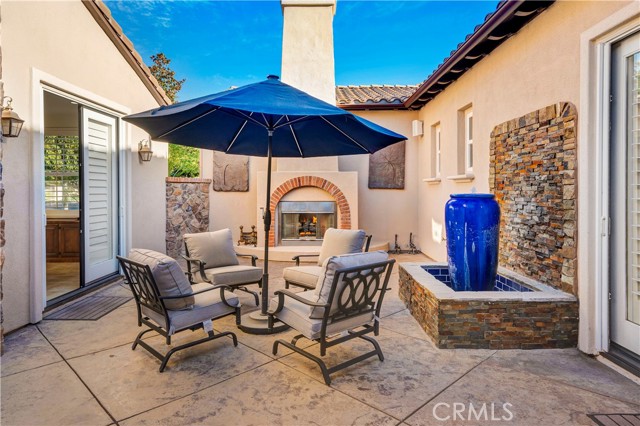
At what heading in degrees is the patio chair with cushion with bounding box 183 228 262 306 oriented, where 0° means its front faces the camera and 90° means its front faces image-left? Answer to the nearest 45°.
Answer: approximately 315°

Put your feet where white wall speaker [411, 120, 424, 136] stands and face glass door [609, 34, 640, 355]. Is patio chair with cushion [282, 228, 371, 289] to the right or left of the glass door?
right

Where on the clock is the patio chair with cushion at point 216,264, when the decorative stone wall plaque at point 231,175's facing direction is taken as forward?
The patio chair with cushion is roughly at 12 o'clock from the decorative stone wall plaque.

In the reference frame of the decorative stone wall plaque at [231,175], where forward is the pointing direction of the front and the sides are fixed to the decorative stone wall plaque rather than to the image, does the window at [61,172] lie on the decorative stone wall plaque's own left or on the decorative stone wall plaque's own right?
on the decorative stone wall plaque's own right

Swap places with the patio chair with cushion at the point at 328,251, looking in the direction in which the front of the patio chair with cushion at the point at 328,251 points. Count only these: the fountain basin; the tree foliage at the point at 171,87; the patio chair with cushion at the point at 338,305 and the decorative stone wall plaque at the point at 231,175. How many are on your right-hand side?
2

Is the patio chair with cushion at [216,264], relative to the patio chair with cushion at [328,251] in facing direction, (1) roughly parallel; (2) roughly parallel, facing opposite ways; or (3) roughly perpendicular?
roughly perpendicular

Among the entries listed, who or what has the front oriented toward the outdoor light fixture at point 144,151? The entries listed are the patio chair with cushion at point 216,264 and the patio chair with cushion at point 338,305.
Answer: the patio chair with cushion at point 338,305

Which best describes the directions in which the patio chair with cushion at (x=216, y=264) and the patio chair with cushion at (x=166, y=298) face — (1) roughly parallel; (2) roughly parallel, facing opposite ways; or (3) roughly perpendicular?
roughly perpendicular

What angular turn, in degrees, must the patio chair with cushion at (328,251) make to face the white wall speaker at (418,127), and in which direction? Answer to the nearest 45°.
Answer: approximately 180°

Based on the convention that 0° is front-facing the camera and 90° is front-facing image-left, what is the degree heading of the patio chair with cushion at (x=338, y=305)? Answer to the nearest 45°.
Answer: approximately 135°

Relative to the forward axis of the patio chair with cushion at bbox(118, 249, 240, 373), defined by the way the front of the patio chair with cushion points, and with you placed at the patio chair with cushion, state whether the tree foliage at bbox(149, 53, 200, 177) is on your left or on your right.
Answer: on your left

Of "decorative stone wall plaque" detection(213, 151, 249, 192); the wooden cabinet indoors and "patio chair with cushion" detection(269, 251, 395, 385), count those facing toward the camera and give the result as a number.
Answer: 2

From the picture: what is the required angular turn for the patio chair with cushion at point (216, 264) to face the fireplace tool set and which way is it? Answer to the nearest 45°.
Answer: approximately 90° to its left
